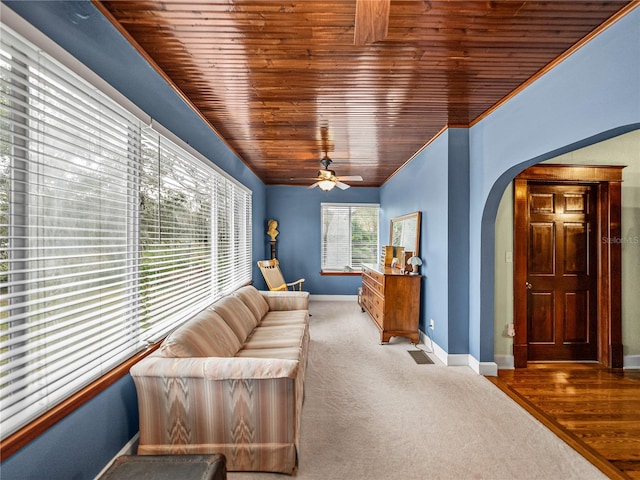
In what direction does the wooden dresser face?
to the viewer's left

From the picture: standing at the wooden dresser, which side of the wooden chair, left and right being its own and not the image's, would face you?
front

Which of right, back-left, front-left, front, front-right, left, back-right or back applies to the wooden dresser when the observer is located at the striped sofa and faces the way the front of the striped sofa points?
front-left

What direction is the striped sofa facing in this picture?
to the viewer's right

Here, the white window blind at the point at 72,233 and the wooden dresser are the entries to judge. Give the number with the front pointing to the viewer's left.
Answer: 1

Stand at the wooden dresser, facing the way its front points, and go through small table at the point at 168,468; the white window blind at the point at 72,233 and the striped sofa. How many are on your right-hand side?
0

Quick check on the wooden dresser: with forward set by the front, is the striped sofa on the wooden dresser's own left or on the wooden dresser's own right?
on the wooden dresser's own left

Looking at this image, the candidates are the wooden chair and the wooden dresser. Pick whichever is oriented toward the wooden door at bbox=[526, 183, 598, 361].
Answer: the wooden chair

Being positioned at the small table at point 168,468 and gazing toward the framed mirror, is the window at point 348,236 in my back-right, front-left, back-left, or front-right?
front-left

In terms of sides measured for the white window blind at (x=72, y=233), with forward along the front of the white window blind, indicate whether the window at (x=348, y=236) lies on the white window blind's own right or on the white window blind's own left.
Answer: on the white window blind's own left

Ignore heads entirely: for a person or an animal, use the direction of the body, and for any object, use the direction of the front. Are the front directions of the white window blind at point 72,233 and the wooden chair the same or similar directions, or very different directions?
same or similar directions

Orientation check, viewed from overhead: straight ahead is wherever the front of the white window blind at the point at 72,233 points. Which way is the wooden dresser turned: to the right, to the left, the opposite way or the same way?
the opposite way

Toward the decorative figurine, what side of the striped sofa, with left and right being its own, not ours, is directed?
left

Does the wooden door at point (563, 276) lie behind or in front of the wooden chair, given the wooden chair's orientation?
in front

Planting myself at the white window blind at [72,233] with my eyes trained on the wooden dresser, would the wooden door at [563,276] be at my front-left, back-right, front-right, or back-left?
front-right
